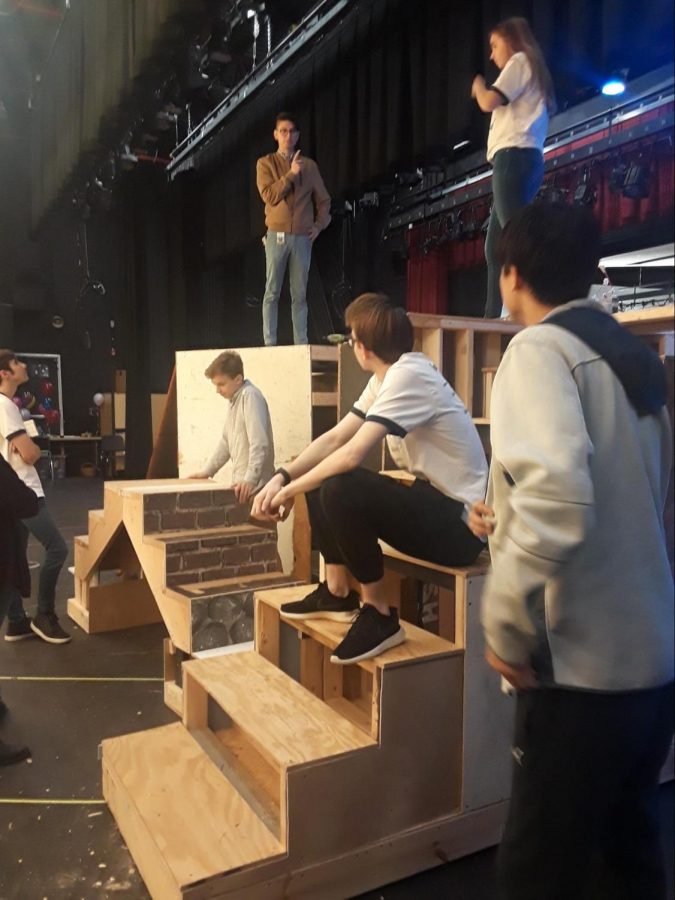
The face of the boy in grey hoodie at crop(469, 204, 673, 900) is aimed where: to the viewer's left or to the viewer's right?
to the viewer's left

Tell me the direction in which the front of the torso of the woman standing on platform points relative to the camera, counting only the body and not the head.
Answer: to the viewer's left

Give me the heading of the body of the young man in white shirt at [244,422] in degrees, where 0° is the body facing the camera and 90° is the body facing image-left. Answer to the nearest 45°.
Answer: approximately 45°

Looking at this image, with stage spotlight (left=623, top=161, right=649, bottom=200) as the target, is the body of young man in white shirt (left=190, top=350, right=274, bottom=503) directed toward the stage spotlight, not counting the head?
no

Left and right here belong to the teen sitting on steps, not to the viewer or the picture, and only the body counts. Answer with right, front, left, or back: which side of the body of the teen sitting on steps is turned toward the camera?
left

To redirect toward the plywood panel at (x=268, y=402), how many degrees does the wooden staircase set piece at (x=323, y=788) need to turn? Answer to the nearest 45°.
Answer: approximately 135° to its right

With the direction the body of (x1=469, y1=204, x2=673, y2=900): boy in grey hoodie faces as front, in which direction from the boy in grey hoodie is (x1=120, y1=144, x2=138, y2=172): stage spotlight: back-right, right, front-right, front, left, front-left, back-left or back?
front

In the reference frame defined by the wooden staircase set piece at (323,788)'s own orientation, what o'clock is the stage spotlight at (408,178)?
The stage spotlight is roughly at 5 o'clock from the wooden staircase set piece.

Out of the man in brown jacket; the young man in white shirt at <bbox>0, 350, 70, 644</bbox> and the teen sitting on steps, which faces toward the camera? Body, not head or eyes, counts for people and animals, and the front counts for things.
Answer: the man in brown jacket

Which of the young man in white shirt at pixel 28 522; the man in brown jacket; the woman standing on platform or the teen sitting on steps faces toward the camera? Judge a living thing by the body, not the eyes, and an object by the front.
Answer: the man in brown jacket

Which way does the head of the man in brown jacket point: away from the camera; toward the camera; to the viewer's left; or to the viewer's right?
toward the camera

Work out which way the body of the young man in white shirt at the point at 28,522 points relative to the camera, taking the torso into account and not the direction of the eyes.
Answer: to the viewer's right

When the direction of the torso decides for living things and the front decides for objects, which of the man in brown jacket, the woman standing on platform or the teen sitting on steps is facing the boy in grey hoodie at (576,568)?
the man in brown jacket

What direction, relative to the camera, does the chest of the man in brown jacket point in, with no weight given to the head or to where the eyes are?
toward the camera

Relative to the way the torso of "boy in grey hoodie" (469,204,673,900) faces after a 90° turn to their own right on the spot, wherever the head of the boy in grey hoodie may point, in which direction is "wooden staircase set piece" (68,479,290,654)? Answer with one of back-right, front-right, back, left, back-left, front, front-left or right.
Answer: left

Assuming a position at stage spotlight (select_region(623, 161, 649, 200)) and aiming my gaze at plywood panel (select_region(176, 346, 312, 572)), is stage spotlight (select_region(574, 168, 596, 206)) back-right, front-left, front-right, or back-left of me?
front-right

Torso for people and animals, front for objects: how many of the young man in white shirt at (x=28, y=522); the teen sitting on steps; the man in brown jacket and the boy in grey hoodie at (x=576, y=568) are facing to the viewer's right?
1

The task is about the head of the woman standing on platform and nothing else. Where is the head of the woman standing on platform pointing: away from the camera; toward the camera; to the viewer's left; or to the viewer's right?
to the viewer's left
